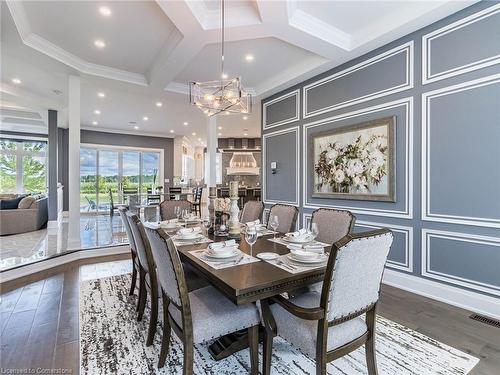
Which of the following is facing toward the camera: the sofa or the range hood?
the range hood

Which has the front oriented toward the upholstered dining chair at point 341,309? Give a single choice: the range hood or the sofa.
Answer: the range hood

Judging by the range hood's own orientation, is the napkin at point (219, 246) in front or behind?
in front

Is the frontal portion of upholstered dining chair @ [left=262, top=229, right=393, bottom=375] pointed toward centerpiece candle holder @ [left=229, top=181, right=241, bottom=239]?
yes

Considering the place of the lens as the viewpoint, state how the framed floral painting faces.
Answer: facing the viewer and to the left of the viewer

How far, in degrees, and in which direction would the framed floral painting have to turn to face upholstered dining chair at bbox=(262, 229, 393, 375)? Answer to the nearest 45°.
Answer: approximately 45° to its left

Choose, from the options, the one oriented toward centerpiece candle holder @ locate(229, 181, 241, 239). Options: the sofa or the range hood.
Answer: the range hood

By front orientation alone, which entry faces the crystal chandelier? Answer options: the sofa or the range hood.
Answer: the range hood

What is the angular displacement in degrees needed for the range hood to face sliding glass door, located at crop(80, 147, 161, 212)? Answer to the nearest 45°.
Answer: approximately 90° to its right

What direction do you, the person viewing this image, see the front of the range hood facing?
facing the viewer

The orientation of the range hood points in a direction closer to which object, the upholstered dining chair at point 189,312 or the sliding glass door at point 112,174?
the upholstered dining chair

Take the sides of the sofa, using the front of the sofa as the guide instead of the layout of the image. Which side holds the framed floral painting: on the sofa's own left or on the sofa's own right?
on the sofa's own left

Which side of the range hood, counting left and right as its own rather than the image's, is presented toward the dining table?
front

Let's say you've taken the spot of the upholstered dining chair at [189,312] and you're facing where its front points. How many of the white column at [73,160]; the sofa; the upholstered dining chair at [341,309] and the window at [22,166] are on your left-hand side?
3

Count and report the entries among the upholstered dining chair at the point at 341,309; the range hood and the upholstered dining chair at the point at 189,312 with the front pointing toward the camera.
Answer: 1

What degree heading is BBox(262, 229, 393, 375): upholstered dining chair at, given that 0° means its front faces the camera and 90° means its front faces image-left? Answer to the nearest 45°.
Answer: approximately 135°

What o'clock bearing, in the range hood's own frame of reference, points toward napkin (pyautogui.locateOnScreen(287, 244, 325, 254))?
The napkin is roughly at 12 o'clock from the range hood.

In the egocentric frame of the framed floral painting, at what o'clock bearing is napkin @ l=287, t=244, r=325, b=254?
The napkin is roughly at 11 o'clock from the framed floral painting.
